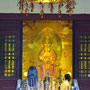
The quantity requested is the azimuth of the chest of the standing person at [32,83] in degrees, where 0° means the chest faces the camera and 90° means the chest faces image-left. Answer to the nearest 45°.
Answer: approximately 180°
